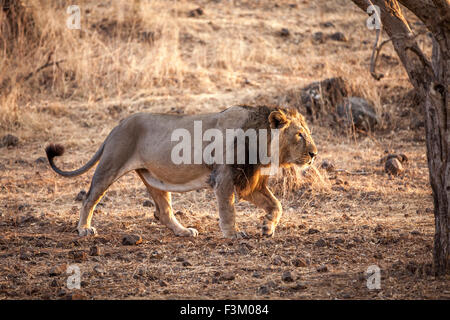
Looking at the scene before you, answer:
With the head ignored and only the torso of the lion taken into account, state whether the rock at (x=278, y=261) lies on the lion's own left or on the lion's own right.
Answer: on the lion's own right

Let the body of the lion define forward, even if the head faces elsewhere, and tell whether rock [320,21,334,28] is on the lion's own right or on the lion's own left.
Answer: on the lion's own left

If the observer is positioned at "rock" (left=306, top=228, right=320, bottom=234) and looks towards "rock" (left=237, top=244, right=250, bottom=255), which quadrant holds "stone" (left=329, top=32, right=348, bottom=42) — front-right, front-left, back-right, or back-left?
back-right

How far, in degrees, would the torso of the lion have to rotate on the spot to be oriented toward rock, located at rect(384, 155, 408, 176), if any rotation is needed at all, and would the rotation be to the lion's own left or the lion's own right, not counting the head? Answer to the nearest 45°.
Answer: approximately 45° to the lion's own left

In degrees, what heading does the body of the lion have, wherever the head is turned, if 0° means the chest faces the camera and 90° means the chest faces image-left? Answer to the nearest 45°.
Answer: approximately 270°

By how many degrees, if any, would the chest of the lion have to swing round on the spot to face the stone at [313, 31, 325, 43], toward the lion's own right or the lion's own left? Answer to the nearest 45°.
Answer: approximately 90° to the lion's own left

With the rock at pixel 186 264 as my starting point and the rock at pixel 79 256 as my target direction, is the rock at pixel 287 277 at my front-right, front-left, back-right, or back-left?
back-left

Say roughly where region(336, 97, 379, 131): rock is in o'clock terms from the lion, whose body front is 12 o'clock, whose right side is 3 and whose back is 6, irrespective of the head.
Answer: The rock is roughly at 10 o'clock from the lion.

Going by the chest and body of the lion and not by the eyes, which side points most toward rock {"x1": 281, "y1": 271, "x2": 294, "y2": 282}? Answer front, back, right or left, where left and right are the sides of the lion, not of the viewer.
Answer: right

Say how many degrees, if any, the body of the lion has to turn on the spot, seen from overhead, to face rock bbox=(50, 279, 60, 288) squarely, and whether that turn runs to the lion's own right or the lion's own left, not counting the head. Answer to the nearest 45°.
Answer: approximately 135° to the lion's own right

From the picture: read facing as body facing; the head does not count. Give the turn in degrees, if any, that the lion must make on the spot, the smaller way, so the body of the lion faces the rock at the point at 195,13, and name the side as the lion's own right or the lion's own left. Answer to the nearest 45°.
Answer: approximately 90° to the lion's own left

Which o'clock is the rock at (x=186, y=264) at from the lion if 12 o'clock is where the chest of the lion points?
The rock is roughly at 3 o'clock from the lion.
